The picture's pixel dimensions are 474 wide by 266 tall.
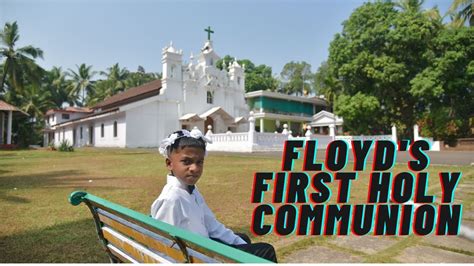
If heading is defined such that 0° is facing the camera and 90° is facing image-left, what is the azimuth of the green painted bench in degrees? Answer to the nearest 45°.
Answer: approximately 225°

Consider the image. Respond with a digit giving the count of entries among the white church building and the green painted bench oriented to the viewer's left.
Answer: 0

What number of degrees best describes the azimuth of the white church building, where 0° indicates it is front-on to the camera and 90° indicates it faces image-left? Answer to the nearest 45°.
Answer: approximately 315°

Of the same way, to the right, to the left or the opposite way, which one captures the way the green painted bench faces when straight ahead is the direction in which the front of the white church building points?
to the left

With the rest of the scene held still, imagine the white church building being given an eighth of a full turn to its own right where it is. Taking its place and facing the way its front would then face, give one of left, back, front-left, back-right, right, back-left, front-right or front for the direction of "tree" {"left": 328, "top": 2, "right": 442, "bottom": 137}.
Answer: front-left

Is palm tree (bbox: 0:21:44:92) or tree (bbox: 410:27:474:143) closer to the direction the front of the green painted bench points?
the tree

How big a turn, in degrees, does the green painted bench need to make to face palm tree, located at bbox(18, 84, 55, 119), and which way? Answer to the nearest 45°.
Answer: approximately 45° to its left

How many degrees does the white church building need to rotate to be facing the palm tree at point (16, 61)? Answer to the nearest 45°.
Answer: approximately 135° to its right
